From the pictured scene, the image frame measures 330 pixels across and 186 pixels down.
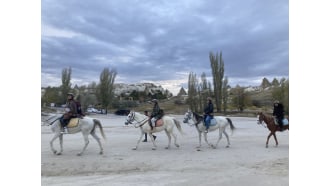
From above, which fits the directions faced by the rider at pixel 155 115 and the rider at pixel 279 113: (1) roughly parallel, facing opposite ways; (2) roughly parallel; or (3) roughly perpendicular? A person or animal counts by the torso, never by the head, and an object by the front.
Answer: roughly parallel

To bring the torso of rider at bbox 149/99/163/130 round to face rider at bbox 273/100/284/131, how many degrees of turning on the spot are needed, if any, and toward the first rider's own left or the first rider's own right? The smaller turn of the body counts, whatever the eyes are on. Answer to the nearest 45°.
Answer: approximately 180°

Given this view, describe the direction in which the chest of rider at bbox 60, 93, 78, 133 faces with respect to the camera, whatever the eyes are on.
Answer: to the viewer's left

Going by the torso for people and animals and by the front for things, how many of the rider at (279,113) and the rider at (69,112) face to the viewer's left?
2

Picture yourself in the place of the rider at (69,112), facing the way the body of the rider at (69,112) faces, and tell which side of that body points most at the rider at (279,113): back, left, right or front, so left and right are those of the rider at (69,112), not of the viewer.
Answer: back

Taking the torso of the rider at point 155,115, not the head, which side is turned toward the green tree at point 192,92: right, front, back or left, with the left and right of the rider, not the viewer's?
right

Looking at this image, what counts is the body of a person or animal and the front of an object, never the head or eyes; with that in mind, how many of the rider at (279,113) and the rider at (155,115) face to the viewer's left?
2

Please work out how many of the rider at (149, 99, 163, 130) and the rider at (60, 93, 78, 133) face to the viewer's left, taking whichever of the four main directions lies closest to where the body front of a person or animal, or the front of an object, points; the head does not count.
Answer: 2

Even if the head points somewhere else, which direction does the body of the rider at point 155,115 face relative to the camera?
to the viewer's left

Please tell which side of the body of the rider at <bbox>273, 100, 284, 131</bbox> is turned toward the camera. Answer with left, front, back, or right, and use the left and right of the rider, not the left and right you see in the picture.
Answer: left
